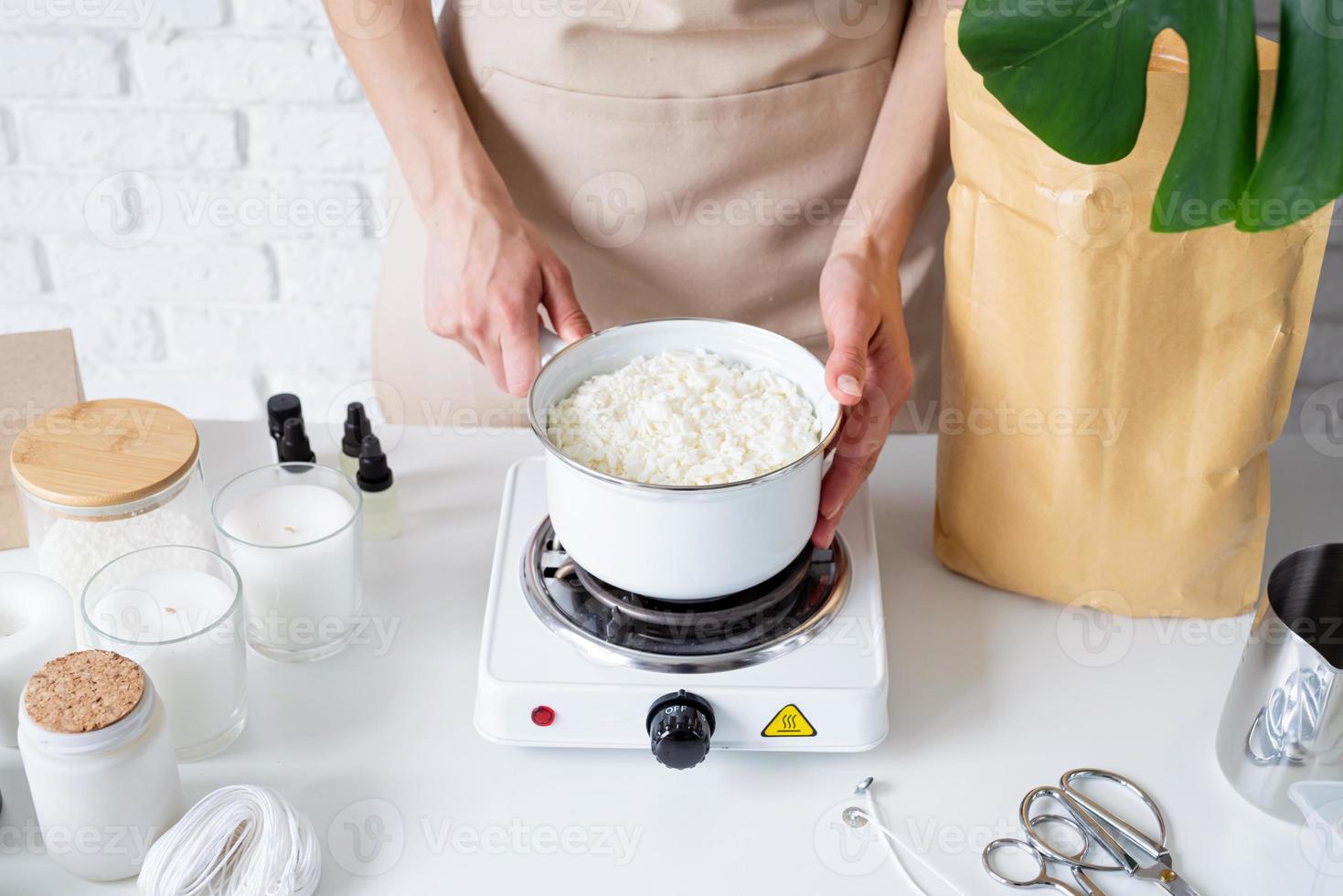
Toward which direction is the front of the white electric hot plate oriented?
toward the camera
